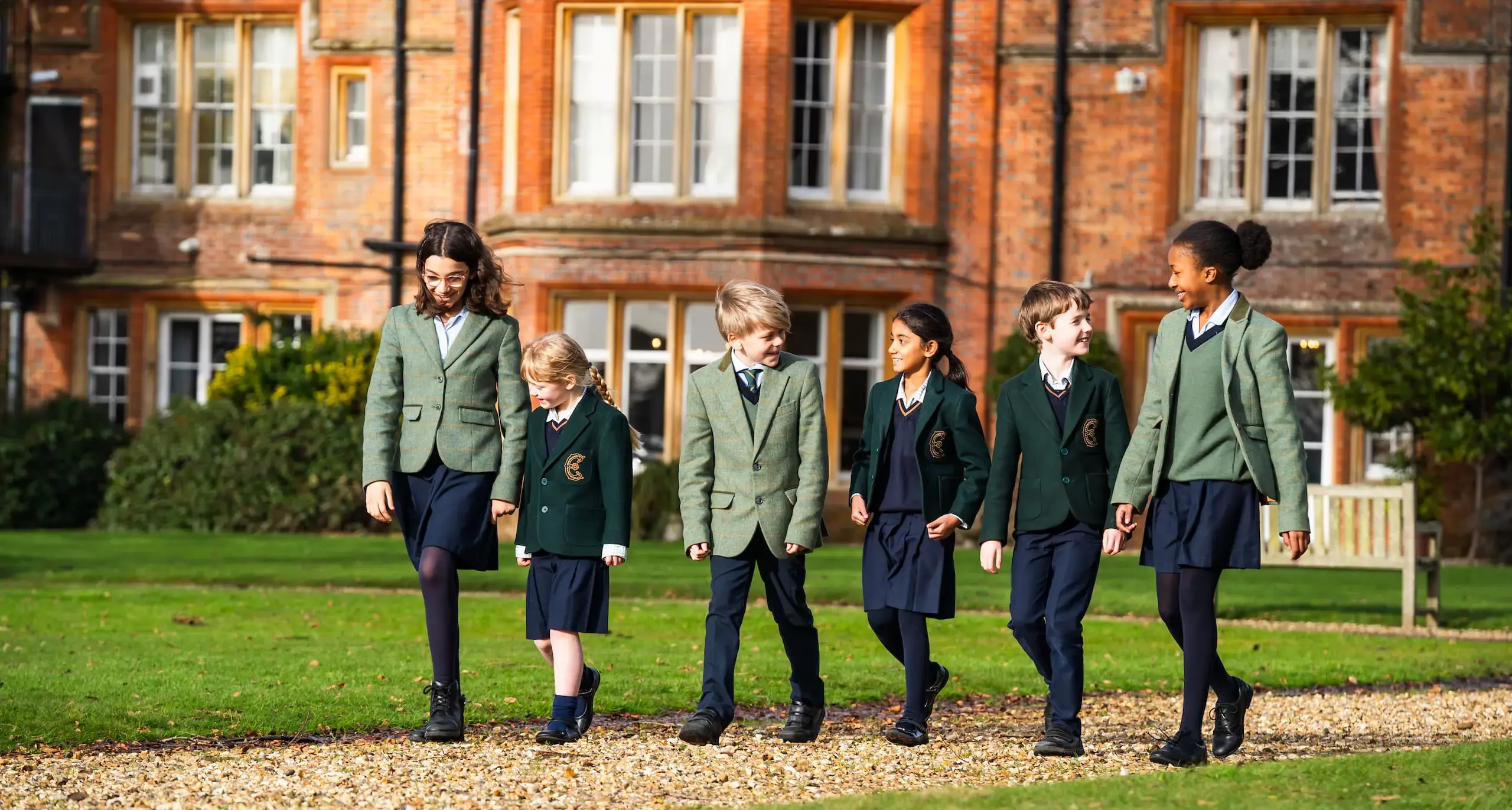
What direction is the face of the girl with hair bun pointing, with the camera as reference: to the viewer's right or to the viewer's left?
to the viewer's left

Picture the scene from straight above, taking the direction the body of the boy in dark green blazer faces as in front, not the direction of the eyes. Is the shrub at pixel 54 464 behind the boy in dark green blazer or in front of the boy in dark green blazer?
behind

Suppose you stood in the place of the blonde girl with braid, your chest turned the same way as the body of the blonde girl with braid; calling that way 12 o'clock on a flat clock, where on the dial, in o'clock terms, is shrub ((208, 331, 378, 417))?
The shrub is roughly at 4 o'clock from the blonde girl with braid.

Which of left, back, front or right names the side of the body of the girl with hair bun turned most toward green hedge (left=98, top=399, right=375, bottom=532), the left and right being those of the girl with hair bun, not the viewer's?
right

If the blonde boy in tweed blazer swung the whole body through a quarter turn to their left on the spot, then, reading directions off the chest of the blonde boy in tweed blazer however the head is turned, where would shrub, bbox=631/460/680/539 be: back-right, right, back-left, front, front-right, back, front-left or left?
left

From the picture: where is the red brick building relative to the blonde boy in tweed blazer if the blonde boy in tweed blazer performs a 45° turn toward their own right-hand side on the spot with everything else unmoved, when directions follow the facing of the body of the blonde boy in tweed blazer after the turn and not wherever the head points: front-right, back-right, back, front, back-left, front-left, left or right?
back-right

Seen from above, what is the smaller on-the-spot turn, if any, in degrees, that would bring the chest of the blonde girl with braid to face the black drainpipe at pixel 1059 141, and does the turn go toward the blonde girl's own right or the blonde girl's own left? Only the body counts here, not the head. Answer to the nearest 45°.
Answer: approximately 135° to the blonde girl's own right
